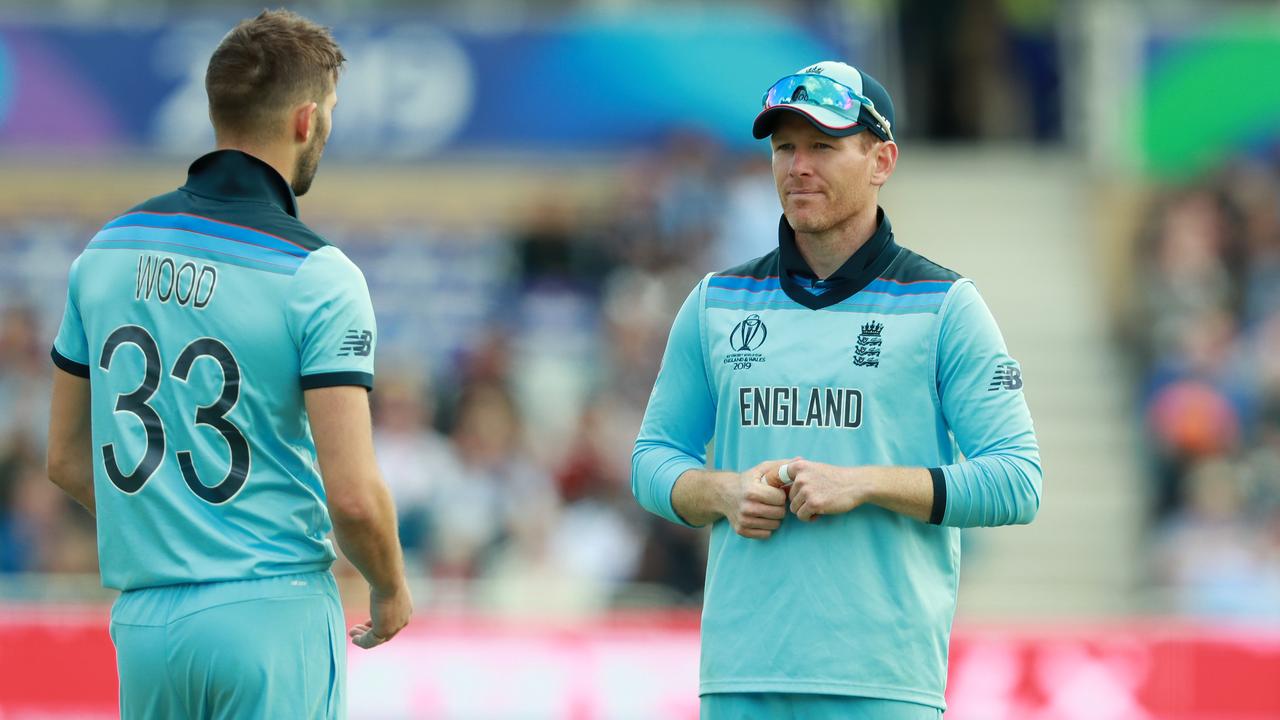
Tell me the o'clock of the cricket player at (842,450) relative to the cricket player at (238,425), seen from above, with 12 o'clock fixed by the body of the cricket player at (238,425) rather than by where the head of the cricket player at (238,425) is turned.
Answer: the cricket player at (842,450) is roughly at 2 o'clock from the cricket player at (238,425).

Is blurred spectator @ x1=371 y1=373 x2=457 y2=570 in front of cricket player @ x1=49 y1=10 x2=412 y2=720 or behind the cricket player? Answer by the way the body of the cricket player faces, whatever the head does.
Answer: in front

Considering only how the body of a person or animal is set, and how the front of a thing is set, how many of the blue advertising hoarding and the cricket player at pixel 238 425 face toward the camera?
1

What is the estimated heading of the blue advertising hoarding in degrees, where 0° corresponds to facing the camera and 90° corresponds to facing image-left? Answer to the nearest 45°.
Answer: approximately 0°

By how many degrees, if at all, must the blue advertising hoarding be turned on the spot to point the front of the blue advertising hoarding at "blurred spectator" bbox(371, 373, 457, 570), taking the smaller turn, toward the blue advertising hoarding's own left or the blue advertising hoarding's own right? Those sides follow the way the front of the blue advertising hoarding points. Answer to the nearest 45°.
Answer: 0° — it already faces them

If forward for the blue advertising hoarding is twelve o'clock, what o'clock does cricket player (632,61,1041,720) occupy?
The cricket player is roughly at 12 o'clock from the blue advertising hoarding.

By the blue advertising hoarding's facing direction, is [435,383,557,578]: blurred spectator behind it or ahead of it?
ahead

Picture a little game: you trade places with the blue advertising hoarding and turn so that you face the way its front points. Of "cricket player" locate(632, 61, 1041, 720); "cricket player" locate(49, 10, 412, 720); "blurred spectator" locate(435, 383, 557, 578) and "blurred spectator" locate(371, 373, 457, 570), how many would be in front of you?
4

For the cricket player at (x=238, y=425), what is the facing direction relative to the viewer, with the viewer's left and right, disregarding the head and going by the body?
facing away from the viewer and to the right of the viewer

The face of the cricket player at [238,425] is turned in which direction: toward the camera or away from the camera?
away from the camera

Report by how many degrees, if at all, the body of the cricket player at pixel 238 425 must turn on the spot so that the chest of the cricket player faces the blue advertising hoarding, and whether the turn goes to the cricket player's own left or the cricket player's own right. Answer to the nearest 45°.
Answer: approximately 45° to the cricket player's own left

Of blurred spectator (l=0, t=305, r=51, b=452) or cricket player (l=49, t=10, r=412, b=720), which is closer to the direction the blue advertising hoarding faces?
the cricket player
